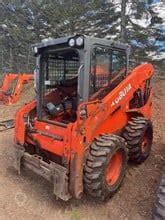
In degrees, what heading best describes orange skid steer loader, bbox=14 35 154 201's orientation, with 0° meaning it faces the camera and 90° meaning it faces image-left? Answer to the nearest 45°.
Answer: approximately 45°

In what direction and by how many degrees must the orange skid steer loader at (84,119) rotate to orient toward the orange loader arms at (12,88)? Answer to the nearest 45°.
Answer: approximately 135° to its right
